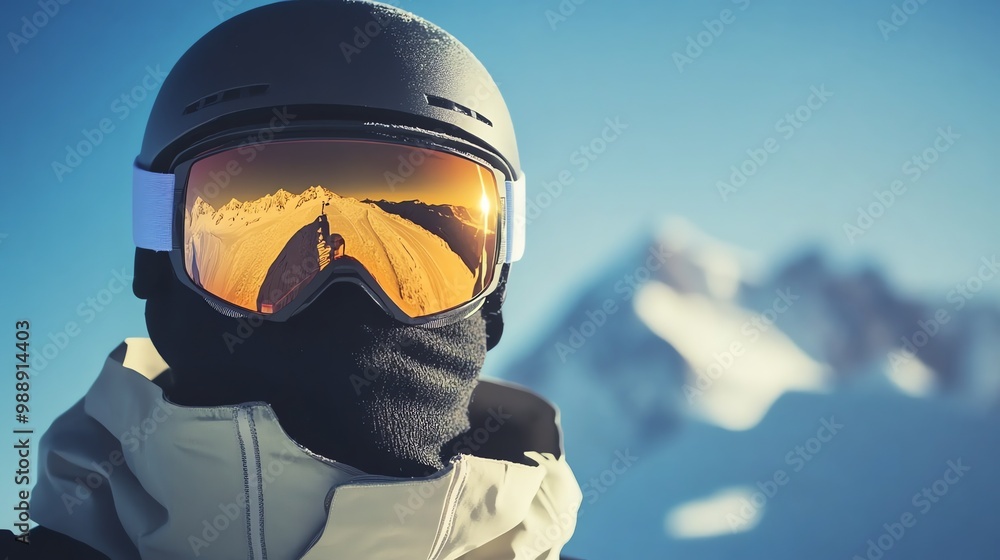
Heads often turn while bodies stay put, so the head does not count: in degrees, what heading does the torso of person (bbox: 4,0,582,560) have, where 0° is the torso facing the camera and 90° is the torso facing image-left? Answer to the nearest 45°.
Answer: approximately 0°
